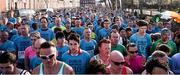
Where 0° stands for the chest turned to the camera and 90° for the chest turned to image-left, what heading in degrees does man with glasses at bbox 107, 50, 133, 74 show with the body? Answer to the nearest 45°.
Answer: approximately 315°

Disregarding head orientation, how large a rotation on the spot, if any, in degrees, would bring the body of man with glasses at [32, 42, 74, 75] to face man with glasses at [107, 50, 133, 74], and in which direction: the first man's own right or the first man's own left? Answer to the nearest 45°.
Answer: approximately 90° to the first man's own left

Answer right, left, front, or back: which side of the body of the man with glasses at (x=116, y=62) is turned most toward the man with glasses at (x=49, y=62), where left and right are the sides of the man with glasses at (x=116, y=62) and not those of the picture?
right

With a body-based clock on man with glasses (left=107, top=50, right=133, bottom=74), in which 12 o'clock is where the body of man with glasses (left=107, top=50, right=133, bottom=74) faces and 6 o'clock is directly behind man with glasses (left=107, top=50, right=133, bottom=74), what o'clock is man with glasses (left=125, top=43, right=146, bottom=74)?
man with glasses (left=125, top=43, right=146, bottom=74) is roughly at 8 o'clock from man with glasses (left=107, top=50, right=133, bottom=74).
